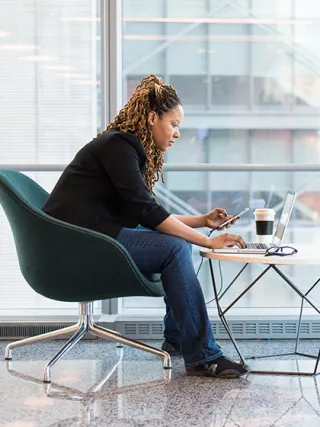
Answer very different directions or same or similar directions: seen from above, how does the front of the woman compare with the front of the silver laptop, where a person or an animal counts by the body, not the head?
very different directions

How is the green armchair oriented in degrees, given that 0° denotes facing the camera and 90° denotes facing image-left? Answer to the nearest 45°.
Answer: approximately 270°

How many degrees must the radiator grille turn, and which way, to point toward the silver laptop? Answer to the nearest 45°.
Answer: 0° — it already faces it

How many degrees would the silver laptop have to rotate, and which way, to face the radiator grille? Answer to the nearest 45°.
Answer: approximately 90° to its right

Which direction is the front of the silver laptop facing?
to the viewer's left

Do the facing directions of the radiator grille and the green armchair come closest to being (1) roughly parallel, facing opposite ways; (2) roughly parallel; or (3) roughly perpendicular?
roughly perpendicular

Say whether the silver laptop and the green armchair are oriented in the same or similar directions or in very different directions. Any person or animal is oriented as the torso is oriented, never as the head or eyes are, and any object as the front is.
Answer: very different directions

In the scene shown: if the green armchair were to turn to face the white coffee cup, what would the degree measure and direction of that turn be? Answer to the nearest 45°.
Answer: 0° — it already faces it

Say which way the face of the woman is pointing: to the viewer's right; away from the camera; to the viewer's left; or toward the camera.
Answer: to the viewer's right

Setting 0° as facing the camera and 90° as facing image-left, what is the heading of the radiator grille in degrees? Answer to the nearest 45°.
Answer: approximately 0°

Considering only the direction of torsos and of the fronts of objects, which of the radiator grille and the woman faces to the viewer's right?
the woman

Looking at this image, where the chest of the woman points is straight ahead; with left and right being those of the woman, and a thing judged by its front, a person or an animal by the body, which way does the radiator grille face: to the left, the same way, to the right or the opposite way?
to the right
